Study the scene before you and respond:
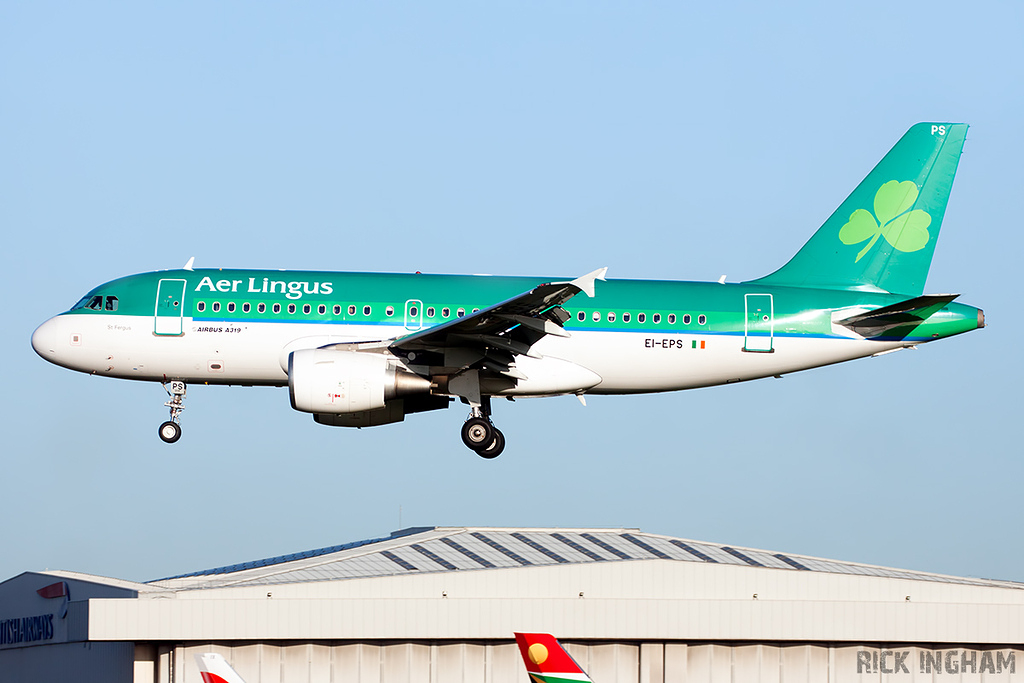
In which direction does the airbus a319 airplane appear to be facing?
to the viewer's left
